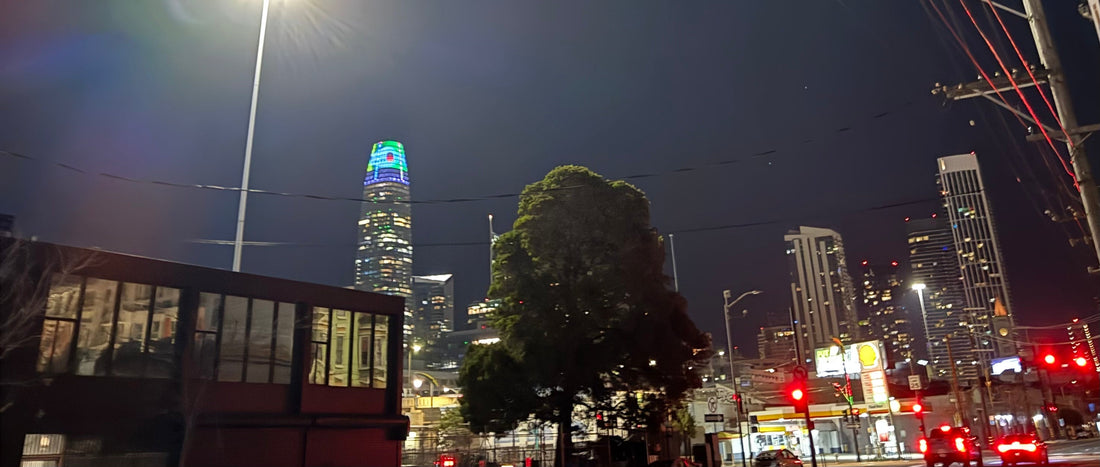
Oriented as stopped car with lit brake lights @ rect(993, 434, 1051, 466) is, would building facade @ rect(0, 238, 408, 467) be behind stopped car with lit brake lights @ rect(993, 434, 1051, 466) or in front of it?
behind

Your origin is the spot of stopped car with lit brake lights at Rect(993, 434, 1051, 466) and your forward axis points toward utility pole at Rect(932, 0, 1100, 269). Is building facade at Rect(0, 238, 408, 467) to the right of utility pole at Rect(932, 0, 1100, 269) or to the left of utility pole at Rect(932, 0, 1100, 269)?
right

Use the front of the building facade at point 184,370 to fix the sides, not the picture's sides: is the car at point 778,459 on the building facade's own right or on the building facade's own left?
on the building facade's own left

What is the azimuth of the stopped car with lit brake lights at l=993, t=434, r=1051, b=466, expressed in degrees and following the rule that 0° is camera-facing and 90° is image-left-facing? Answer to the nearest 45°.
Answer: approximately 180°

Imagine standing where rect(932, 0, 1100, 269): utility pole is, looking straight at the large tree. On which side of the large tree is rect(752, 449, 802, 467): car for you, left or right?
right

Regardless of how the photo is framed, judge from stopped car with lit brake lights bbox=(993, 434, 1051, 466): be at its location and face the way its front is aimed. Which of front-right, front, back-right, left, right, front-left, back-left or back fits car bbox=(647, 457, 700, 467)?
back-left

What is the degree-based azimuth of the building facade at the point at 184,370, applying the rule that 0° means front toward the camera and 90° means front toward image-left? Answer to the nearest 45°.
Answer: approximately 315°

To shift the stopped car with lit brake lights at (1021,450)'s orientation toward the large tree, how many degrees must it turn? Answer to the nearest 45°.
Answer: approximately 135° to its left

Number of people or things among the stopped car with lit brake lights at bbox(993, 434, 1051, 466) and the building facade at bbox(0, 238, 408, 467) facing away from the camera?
1
